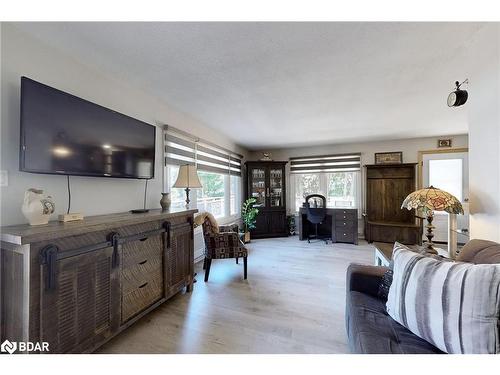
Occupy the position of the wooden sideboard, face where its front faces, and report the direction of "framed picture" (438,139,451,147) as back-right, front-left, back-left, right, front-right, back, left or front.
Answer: front-left

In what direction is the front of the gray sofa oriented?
to the viewer's left

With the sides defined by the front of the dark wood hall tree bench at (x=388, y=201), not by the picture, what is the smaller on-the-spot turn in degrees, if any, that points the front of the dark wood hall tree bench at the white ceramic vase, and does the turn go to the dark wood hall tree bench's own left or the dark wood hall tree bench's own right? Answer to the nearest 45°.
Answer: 0° — it already faces it

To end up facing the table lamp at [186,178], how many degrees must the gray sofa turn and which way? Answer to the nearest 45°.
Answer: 0° — it already faces it
